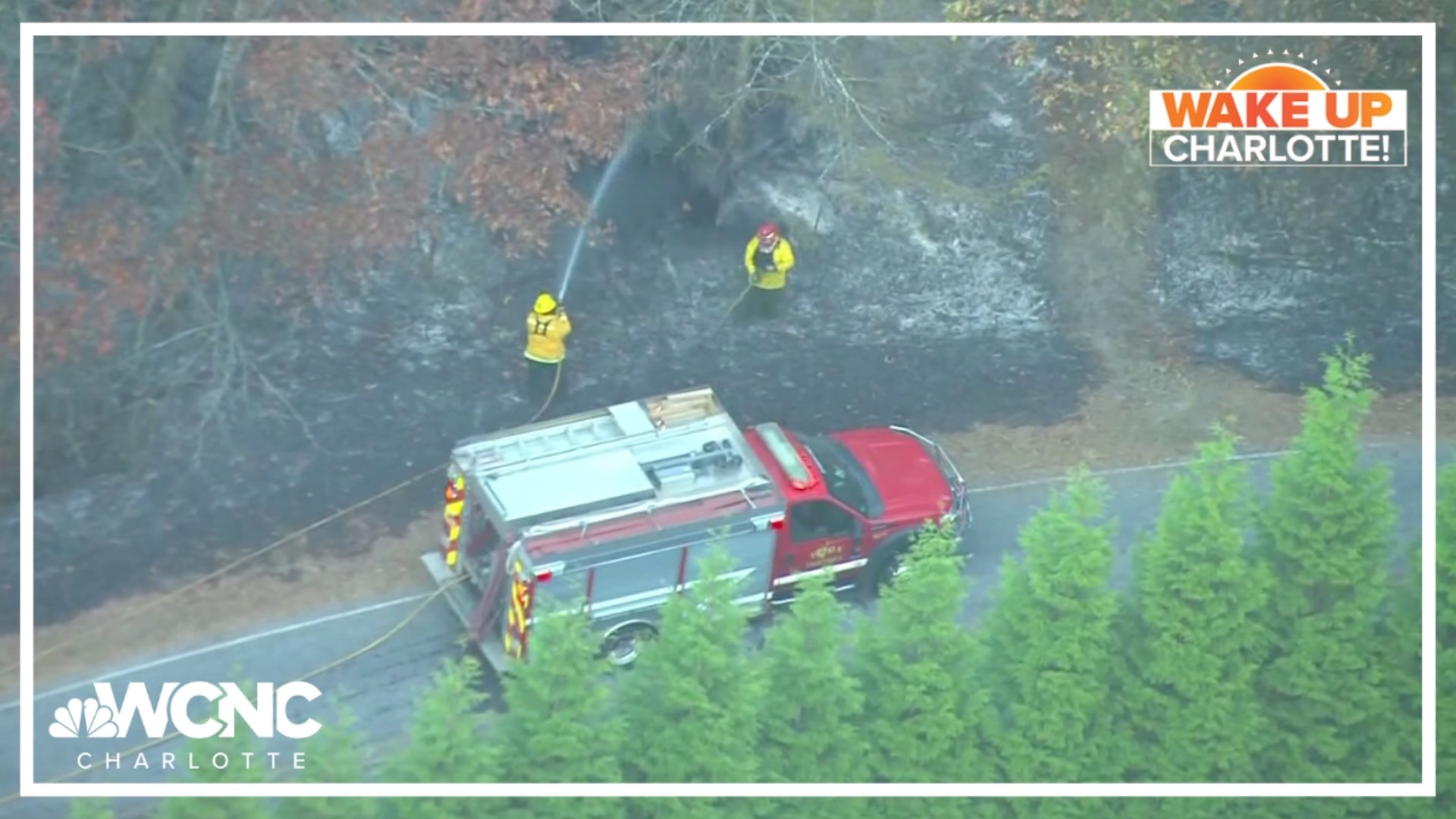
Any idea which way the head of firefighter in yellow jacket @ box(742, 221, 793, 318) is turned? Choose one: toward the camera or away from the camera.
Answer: toward the camera

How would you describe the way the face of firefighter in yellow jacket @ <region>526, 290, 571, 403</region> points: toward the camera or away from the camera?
away from the camera

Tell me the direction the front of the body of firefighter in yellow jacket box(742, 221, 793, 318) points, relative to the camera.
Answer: toward the camera

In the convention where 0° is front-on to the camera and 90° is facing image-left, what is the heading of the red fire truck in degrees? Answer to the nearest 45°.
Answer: approximately 225°

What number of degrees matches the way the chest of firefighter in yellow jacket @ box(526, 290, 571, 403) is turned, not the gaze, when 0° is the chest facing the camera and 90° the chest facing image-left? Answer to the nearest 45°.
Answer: approximately 225°

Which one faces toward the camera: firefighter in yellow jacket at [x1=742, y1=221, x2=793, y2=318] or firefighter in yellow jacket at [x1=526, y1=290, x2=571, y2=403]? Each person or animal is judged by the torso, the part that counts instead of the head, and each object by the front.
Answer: firefighter in yellow jacket at [x1=742, y1=221, x2=793, y2=318]

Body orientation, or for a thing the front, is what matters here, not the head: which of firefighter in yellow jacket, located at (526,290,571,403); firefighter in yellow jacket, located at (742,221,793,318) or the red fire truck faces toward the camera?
firefighter in yellow jacket, located at (742,221,793,318)

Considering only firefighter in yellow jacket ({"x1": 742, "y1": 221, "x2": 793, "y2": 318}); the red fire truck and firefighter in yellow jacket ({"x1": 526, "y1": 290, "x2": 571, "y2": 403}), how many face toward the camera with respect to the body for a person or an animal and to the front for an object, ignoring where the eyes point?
1
